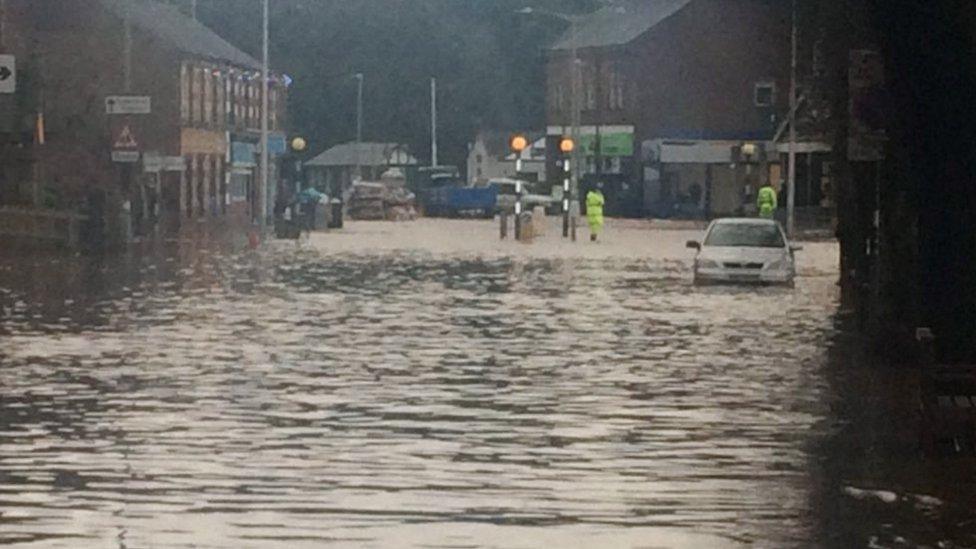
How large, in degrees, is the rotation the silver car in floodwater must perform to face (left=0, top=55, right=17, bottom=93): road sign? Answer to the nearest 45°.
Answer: approximately 45° to its right

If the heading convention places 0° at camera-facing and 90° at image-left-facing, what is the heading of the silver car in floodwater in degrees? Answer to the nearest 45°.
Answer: approximately 0°
